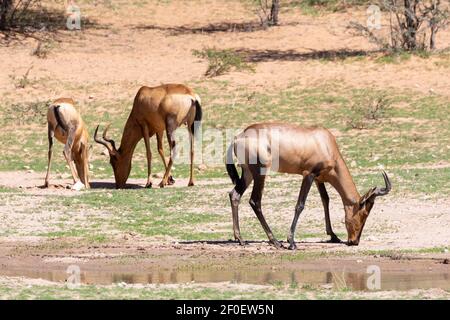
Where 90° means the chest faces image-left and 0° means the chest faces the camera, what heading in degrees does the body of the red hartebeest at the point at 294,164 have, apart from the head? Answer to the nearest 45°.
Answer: approximately 270°
